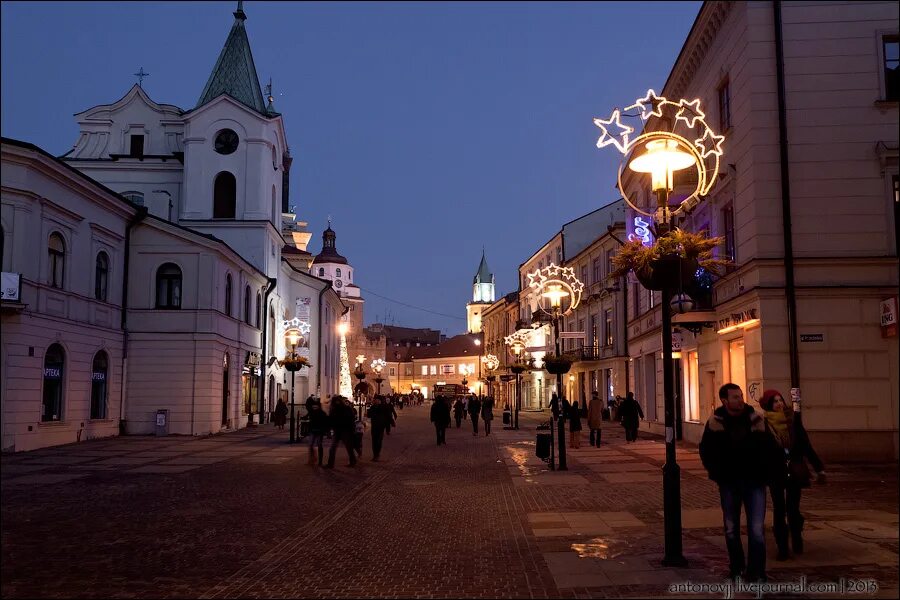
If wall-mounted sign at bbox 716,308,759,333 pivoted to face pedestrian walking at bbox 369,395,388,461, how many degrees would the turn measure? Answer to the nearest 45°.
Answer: approximately 45° to its right

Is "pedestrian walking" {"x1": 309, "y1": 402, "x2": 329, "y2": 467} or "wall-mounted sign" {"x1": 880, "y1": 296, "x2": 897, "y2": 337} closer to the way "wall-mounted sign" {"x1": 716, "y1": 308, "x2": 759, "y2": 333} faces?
the pedestrian walking

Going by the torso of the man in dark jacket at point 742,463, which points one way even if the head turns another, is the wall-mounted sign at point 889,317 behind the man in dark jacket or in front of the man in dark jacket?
behind

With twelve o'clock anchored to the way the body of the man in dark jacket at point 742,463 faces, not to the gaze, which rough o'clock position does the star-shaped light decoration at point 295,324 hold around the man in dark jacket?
The star-shaped light decoration is roughly at 5 o'clock from the man in dark jacket.

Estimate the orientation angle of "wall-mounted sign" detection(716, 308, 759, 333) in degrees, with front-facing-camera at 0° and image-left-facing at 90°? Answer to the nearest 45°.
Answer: approximately 45°

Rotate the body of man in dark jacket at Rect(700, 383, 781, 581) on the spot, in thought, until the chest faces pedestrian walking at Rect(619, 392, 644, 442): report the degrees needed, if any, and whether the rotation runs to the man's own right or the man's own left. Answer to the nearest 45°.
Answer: approximately 180°

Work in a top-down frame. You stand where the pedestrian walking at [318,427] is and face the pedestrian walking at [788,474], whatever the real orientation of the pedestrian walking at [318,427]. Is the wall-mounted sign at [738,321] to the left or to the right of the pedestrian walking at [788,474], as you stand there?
left

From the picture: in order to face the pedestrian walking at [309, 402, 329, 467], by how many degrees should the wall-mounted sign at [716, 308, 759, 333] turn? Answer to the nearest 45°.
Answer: approximately 45° to its left

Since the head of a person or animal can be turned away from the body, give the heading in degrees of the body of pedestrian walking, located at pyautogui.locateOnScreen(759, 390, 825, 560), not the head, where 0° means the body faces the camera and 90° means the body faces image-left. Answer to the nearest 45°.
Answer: approximately 45°

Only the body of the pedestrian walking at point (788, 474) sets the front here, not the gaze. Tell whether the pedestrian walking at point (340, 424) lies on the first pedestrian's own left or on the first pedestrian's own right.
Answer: on the first pedestrian's own right

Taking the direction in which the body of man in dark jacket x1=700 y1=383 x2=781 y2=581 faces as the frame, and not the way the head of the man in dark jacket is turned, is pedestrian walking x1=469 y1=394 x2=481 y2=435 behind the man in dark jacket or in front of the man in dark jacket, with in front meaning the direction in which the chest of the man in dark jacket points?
behind
